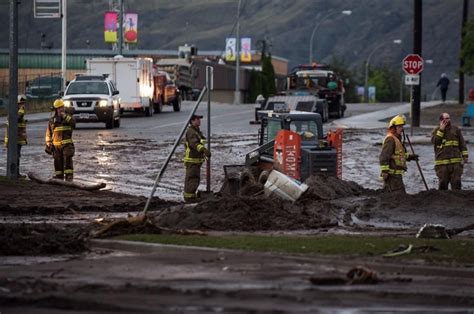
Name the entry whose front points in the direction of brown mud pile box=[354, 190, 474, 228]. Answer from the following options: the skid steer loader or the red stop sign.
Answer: the red stop sign

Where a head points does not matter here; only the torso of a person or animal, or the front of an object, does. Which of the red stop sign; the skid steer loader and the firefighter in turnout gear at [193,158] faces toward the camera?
the red stop sign

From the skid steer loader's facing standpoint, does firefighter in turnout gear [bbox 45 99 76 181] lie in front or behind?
in front

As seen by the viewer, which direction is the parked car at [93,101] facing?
toward the camera

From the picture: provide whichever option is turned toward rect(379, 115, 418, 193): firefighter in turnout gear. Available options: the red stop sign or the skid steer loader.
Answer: the red stop sign

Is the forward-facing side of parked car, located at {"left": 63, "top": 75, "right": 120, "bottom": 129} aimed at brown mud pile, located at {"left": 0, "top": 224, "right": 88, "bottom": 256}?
yes

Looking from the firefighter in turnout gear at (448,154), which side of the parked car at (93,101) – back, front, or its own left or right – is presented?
front

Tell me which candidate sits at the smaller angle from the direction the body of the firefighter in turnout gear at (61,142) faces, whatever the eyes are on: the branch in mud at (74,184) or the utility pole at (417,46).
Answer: the branch in mud

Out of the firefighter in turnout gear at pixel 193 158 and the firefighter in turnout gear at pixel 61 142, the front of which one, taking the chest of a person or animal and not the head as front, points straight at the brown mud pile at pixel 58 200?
the firefighter in turnout gear at pixel 61 142

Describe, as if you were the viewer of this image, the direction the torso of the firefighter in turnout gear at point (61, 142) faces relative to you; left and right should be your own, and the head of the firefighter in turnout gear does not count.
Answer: facing the viewer

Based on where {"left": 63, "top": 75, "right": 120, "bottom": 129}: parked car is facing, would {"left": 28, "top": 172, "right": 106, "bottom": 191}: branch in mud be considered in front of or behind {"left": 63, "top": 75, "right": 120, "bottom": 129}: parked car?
in front

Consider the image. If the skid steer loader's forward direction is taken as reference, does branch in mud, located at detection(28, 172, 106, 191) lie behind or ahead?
ahead

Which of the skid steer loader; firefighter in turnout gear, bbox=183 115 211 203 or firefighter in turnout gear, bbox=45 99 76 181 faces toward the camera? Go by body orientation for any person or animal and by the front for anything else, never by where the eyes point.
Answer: firefighter in turnout gear, bbox=45 99 76 181

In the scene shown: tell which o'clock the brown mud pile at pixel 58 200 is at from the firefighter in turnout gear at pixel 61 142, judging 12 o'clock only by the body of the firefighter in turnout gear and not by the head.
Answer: The brown mud pile is roughly at 12 o'clock from the firefighter in turnout gear.
